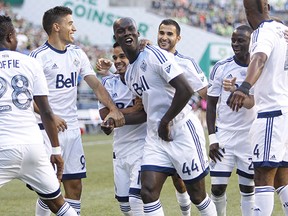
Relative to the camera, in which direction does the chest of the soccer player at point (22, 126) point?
away from the camera

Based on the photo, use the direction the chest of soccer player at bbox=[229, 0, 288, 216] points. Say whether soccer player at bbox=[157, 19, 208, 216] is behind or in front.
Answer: in front

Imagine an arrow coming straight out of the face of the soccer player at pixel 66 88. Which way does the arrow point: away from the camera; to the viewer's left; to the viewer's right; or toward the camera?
to the viewer's right

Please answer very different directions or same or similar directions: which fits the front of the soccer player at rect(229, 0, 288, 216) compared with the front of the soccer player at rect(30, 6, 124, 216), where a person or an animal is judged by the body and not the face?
very different directions

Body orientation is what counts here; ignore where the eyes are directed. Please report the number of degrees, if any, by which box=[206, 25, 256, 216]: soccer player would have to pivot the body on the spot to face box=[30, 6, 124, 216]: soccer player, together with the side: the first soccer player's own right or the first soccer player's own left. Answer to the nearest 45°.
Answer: approximately 90° to the first soccer player's own right

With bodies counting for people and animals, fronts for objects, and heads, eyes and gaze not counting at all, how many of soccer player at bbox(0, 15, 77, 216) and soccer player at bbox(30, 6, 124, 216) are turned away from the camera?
1

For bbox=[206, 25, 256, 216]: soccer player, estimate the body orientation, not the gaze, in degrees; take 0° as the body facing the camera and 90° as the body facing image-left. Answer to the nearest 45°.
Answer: approximately 0°

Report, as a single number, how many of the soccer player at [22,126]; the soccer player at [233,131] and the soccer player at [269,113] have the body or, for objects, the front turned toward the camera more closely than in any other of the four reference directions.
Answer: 1

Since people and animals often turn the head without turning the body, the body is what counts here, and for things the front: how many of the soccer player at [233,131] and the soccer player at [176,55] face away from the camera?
0

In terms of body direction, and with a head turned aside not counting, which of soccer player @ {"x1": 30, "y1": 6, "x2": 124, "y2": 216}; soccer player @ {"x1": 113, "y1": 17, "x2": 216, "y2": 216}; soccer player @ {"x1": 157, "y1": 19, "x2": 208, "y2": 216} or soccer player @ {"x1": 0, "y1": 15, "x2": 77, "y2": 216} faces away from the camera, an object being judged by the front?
soccer player @ {"x1": 0, "y1": 15, "x2": 77, "y2": 216}
